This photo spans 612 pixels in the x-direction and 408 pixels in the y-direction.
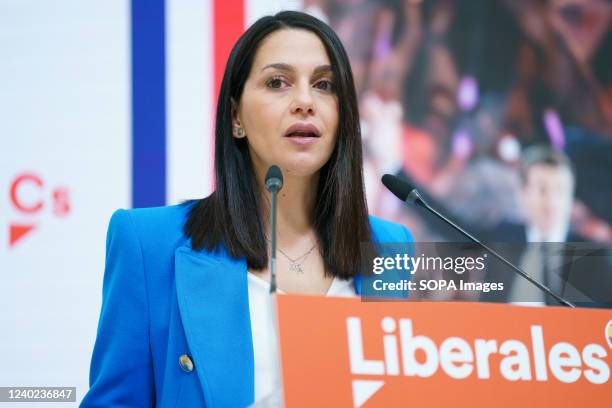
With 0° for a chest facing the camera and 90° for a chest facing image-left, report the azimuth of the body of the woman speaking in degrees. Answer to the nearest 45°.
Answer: approximately 315°

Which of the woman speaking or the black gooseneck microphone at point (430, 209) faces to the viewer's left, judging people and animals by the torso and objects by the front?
the black gooseneck microphone

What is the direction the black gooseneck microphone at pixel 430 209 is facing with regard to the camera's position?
facing to the left of the viewer

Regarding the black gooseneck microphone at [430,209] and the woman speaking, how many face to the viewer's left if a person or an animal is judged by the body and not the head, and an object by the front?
1

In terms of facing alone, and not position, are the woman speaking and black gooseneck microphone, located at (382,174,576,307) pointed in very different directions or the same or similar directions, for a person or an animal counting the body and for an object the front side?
very different directions
